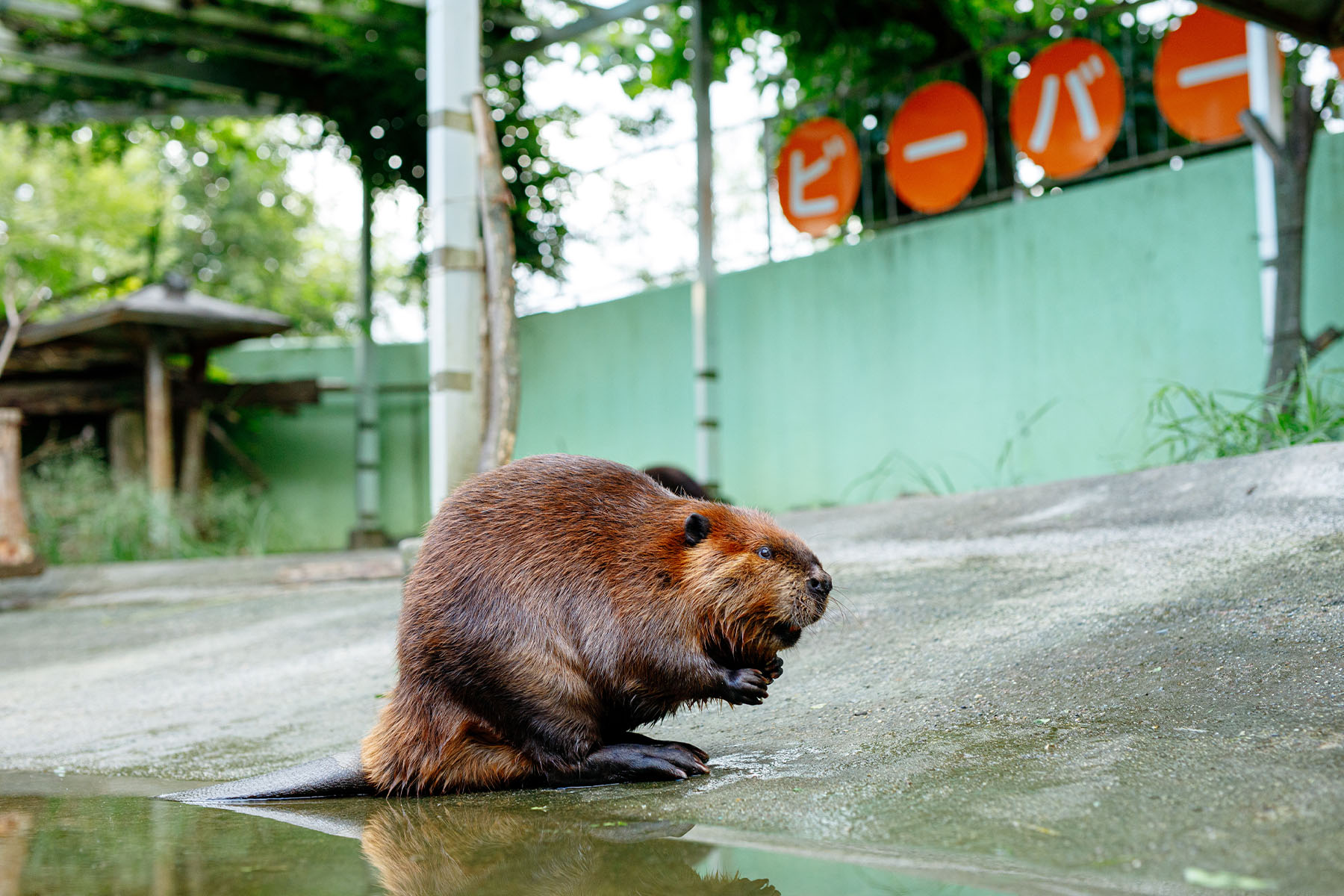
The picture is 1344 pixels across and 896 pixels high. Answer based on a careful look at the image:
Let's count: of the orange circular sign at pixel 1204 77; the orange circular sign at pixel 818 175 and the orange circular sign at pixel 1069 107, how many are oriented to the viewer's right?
0

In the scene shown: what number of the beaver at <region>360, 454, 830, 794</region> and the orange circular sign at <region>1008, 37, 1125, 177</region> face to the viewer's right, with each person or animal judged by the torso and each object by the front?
1

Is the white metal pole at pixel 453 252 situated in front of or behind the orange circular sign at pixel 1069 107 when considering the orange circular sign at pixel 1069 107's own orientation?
in front

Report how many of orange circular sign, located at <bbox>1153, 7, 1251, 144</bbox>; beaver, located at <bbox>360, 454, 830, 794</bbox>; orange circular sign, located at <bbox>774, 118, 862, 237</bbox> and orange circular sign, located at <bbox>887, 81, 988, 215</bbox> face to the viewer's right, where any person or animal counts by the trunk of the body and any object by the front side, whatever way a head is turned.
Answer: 1

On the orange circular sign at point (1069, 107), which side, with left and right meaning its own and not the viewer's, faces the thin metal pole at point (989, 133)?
right

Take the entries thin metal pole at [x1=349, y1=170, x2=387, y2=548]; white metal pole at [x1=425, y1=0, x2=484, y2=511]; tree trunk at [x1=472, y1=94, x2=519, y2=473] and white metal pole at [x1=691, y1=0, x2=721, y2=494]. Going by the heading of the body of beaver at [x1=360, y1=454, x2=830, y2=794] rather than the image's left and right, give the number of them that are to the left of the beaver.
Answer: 4

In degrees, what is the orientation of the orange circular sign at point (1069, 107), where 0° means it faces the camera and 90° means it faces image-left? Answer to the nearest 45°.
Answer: approximately 45°

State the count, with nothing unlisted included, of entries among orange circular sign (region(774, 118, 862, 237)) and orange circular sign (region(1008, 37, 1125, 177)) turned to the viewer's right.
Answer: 0

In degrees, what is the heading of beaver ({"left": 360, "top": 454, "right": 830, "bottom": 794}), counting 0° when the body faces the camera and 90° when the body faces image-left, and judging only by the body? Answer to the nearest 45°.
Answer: approximately 270°

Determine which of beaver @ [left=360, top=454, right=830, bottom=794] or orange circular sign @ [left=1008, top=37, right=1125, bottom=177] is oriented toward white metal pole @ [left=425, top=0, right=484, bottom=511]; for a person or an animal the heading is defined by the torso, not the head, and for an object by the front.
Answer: the orange circular sign

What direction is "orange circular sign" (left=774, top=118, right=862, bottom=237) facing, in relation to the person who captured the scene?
facing the viewer and to the left of the viewer
